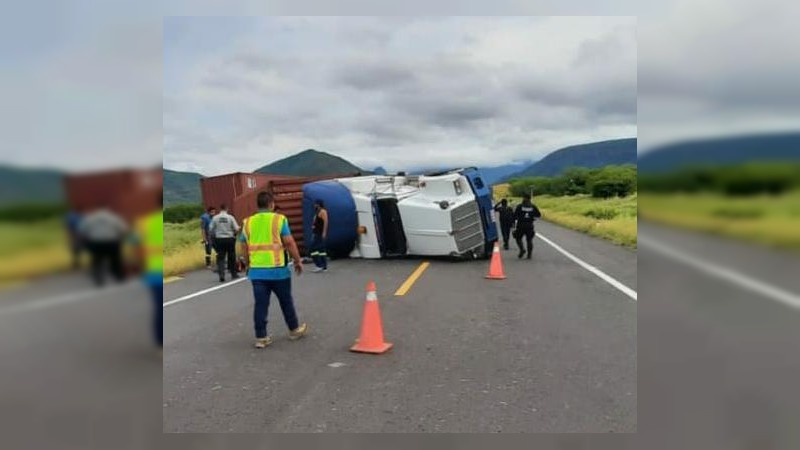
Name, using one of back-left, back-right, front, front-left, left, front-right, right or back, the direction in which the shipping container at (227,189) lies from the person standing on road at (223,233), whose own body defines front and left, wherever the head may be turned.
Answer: front

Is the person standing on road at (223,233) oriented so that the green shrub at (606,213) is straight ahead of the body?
no

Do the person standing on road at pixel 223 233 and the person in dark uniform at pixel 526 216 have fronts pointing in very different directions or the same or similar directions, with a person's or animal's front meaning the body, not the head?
same or similar directions

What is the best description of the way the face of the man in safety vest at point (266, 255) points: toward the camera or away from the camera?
away from the camera

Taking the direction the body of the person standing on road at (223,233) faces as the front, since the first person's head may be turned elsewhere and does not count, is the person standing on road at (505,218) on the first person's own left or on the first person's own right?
on the first person's own right

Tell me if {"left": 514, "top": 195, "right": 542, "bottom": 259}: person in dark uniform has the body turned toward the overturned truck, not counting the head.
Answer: no

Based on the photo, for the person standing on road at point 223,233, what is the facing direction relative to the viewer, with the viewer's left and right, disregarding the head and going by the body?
facing away from the viewer
